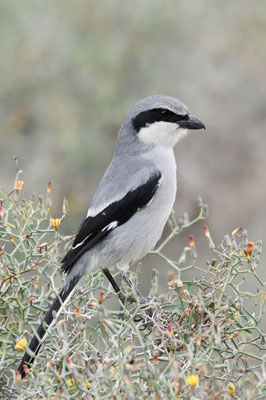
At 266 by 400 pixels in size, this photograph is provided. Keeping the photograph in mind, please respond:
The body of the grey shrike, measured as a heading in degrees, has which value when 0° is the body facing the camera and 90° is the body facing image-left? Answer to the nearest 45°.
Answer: approximately 270°
